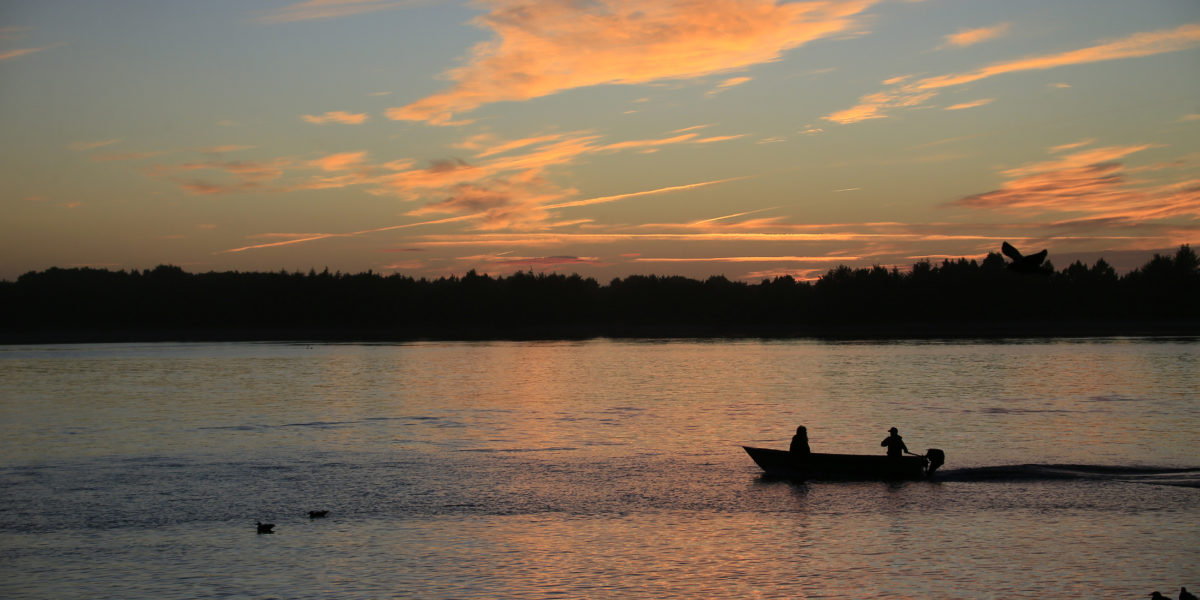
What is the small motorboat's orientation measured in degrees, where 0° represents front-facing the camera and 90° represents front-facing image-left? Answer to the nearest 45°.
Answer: approximately 90°
